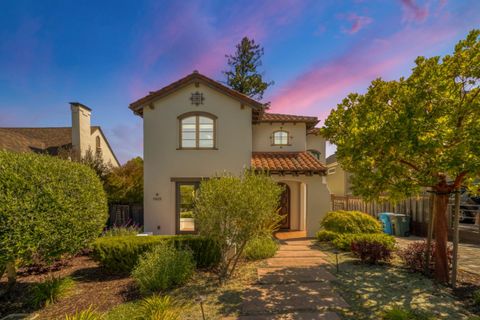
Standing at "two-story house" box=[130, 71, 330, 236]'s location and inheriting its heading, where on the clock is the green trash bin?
The green trash bin is roughly at 9 o'clock from the two-story house.

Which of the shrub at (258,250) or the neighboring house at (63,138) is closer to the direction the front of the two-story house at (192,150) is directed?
the shrub

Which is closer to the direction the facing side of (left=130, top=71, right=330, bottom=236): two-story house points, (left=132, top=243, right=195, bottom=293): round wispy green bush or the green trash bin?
the round wispy green bush

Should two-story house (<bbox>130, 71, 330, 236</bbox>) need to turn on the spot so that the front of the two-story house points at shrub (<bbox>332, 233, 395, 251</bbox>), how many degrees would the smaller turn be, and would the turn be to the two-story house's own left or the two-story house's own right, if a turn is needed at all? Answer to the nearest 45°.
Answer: approximately 45° to the two-story house's own left

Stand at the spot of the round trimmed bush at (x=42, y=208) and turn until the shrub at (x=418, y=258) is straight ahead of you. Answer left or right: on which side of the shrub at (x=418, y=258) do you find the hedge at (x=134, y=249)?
left

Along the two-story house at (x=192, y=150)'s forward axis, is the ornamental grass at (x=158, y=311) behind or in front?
in front

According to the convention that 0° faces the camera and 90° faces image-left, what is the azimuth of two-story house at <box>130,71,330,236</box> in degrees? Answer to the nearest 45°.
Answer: approximately 0°
